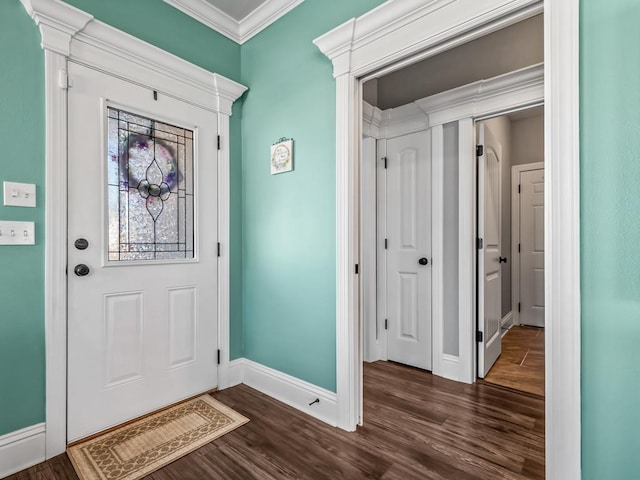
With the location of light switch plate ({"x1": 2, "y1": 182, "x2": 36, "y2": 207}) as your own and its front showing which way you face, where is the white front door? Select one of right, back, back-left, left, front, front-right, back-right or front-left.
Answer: front-left

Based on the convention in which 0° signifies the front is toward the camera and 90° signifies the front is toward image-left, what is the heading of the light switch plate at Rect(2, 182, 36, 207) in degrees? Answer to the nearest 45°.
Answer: approximately 315°
